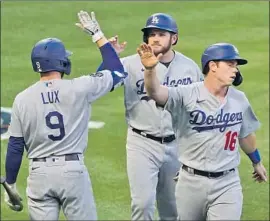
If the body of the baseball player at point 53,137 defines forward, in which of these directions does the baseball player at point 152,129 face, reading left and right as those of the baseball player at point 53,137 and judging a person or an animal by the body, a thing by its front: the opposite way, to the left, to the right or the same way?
the opposite way

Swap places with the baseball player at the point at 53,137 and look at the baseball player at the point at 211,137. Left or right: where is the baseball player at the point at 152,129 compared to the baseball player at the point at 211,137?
left

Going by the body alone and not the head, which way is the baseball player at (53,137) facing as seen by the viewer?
away from the camera

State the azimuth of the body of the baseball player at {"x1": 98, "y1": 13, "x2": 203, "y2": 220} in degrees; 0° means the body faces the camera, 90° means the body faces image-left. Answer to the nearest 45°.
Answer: approximately 0°

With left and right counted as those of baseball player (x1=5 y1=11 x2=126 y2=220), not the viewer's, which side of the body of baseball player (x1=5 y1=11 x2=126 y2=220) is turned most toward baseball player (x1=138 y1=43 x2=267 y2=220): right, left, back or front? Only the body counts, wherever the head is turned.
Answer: right

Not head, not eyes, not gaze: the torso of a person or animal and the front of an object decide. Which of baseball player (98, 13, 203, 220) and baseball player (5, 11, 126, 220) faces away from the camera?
baseball player (5, 11, 126, 220)
